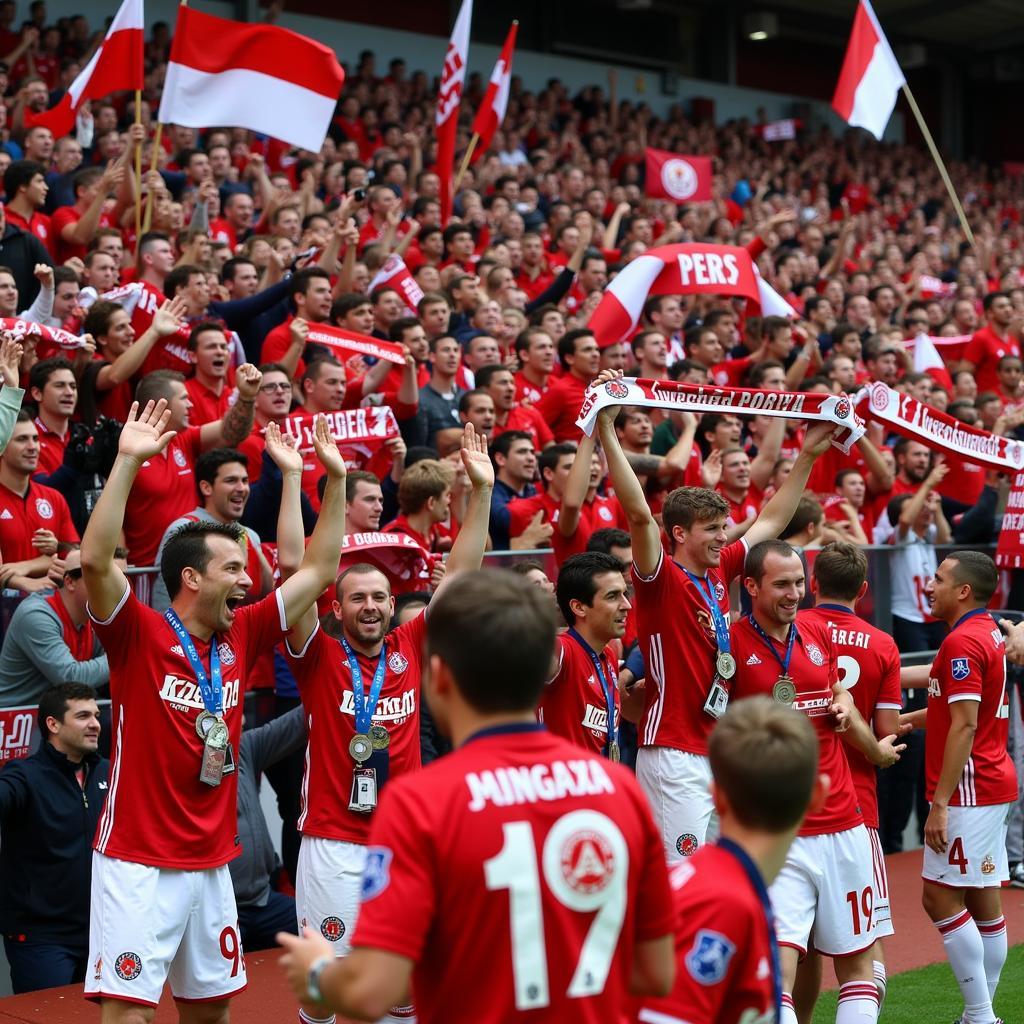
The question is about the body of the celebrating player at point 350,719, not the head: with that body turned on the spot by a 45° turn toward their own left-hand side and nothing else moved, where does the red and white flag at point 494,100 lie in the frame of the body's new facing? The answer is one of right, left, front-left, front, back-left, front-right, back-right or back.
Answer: back-left

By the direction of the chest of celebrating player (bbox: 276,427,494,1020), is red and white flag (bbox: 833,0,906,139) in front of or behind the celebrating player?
behind

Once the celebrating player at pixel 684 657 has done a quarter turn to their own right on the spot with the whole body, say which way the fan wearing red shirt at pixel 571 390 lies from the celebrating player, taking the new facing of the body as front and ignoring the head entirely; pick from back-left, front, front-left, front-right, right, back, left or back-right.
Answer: back-right

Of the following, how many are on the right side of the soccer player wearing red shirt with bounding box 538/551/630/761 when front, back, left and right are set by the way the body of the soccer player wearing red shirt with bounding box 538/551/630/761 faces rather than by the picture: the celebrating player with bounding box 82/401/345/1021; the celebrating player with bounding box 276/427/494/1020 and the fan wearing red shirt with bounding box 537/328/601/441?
2

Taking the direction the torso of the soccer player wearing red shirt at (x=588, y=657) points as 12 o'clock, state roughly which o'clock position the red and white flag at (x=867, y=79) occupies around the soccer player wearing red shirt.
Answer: The red and white flag is roughly at 8 o'clock from the soccer player wearing red shirt.

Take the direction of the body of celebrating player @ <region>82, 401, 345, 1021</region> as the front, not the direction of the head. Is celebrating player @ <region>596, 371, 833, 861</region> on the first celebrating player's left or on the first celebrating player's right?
on the first celebrating player's left

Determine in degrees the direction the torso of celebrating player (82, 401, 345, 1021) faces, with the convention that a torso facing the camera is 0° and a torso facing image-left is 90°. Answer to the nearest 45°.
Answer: approximately 315°
